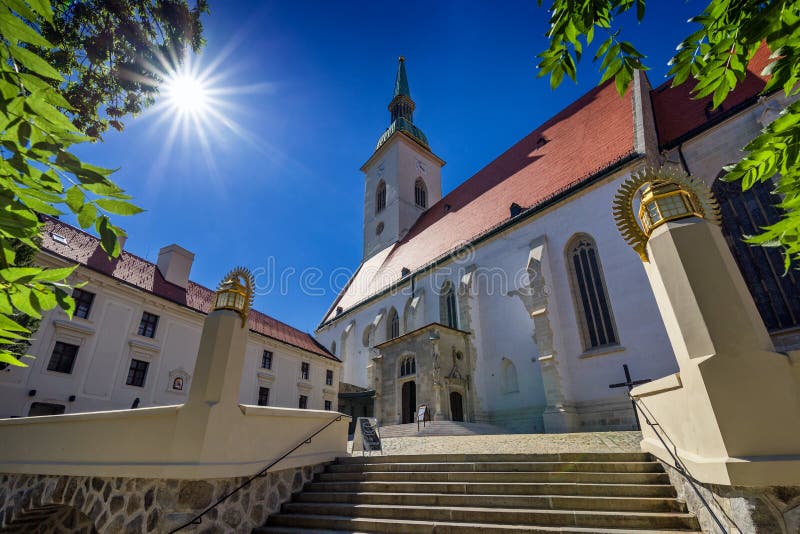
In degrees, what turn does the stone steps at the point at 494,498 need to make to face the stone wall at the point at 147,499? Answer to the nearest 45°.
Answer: approximately 90° to its right

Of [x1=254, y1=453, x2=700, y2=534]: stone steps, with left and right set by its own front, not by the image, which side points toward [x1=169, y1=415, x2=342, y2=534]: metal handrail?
right

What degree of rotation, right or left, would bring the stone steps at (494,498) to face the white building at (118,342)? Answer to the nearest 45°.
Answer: approximately 135° to its right

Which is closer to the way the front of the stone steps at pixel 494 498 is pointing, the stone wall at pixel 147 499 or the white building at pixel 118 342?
the stone wall

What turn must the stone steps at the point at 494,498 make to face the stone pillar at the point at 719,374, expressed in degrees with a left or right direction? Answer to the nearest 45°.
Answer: approximately 45° to its left

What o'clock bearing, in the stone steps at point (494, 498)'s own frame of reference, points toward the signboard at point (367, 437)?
The signboard is roughly at 5 o'clock from the stone steps.

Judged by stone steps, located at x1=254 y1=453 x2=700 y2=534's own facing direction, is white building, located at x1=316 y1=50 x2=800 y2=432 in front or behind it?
behind

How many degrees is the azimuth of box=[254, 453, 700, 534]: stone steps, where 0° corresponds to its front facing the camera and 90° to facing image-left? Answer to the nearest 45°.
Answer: approximately 0°

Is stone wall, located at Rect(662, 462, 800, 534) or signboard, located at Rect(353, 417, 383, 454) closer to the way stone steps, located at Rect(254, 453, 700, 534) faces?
the stone wall

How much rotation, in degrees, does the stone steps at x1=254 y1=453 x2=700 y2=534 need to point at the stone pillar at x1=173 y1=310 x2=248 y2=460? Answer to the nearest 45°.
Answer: approximately 90° to its right

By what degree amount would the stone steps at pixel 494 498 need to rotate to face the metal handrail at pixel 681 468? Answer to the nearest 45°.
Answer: approximately 45° to its left
